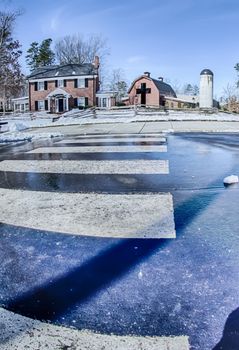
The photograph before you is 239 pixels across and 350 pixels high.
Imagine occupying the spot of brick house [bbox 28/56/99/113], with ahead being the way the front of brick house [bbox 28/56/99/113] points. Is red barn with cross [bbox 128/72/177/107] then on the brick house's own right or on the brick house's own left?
on the brick house's own left

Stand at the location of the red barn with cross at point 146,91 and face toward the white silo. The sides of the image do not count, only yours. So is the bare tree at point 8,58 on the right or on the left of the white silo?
right

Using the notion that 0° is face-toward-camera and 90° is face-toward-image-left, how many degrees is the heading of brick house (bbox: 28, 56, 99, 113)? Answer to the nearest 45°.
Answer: approximately 0°
